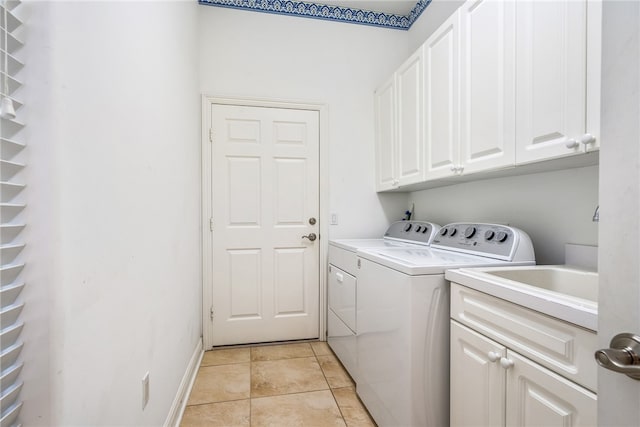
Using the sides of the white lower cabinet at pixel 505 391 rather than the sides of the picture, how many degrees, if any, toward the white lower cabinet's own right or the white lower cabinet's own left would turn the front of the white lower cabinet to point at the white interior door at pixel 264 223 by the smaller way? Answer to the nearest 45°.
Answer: approximately 90° to the white lower cabinet's own right

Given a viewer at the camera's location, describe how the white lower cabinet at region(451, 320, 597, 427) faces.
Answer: facing the viewer and to the left of the viewer

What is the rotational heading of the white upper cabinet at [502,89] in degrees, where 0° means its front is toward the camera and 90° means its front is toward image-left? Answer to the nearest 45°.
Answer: approximately 45°

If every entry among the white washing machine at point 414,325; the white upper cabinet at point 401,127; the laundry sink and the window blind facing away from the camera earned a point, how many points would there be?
0

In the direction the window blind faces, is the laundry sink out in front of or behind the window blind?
in front

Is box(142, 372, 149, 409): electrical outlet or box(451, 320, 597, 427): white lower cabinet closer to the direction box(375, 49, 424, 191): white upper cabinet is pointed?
the electrical outlet

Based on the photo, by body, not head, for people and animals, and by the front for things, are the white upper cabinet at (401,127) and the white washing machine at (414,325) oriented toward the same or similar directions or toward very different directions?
same or similar directions

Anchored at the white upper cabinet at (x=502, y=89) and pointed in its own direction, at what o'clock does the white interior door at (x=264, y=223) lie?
The white interior door is roughly at 2 o'clock from the white upper cabinet.

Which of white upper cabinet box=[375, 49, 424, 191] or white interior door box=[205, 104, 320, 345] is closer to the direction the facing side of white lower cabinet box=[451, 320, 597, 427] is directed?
the white interior door

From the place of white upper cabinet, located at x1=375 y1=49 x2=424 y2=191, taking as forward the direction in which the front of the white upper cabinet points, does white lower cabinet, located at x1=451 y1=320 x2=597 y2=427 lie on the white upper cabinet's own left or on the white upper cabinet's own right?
on the white upper cabinet's own left

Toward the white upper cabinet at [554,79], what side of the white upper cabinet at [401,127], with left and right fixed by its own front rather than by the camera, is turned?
left

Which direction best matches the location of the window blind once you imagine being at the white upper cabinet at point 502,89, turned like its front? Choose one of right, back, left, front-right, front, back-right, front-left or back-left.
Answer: front

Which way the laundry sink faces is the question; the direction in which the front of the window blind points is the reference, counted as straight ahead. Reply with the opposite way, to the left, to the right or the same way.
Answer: the opposite way
